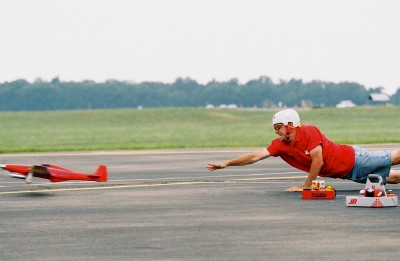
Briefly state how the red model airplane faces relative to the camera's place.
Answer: facing to the left of the viewer

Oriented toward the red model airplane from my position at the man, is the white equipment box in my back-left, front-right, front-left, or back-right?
back-left

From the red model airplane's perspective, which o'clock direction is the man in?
The man is roughly at 7 o'clock from the red model airplane.

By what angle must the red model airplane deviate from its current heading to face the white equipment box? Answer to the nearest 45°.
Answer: approximately 135° to its left
